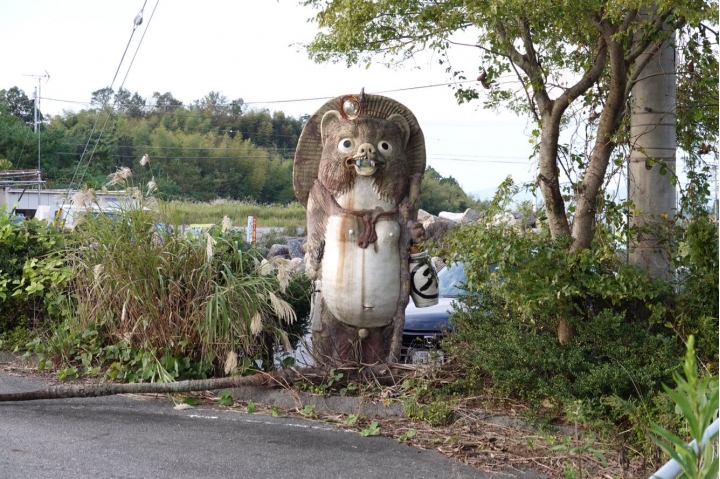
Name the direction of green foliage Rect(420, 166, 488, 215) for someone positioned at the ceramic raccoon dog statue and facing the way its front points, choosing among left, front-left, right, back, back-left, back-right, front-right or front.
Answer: back

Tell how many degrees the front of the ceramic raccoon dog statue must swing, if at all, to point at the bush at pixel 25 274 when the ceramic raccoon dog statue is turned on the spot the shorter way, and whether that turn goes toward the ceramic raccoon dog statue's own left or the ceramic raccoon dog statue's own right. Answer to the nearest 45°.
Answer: approximately 90° to the ceramic raccoon dog statue's own right

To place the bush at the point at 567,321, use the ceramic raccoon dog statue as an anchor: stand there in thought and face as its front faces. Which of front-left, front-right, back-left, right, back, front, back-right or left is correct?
front-left

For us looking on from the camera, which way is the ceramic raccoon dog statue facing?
facing the viewer

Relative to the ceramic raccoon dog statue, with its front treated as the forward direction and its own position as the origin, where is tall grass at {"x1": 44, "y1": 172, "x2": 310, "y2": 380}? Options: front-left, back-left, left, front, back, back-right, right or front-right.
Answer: right

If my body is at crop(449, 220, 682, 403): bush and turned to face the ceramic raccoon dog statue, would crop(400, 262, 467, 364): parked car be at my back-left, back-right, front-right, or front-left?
front-right

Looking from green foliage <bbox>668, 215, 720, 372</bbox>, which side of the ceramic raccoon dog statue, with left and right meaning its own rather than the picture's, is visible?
left

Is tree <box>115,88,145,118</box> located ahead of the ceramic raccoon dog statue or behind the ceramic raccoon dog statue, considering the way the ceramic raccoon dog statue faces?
behind

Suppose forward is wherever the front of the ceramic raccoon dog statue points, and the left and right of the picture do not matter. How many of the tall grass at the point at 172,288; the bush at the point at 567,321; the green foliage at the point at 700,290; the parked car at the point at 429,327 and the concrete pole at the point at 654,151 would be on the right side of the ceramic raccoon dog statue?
1

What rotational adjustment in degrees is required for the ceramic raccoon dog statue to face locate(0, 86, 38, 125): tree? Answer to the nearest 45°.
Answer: approximately 135° to its right

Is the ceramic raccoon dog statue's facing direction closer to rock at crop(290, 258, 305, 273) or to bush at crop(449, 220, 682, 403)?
the bush
